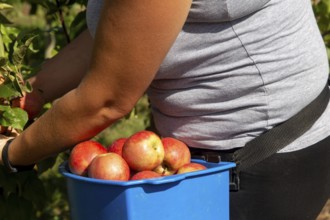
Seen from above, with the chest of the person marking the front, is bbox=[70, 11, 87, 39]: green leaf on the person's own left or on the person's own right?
on the person's own right

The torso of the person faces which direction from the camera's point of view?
to the viewer's left

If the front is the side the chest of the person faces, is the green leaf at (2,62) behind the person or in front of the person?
in front

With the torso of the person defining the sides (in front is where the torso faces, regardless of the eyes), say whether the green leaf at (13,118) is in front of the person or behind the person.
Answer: in front

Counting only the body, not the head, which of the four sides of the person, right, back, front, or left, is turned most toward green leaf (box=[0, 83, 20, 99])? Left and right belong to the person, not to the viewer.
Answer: front
